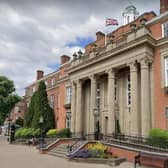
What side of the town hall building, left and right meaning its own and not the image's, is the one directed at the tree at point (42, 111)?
right

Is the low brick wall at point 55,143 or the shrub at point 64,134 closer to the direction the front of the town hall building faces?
the low brick wall

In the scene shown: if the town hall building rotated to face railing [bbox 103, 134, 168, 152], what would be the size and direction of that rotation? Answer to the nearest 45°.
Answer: approximately 45° to its left

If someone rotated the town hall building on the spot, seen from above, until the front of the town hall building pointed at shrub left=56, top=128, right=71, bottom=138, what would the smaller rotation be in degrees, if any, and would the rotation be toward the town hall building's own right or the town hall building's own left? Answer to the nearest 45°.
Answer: approximately 90° to the town hall building's own right

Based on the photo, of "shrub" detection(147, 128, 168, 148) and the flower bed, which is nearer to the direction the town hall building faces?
the flower bed

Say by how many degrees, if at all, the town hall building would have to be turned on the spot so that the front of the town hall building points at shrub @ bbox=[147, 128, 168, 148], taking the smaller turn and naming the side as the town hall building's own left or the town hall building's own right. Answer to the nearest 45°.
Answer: approximately 45° to the town hall building's own left

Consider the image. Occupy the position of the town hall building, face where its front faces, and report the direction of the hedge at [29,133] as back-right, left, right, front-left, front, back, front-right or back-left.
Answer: right

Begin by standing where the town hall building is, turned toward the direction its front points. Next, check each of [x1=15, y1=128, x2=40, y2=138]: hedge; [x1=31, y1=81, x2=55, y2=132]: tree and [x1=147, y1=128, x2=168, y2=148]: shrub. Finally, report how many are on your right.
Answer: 2

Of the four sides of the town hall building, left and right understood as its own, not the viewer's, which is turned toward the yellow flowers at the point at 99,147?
front

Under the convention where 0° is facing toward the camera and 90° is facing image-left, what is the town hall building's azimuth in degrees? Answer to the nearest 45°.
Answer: approximately 45°
